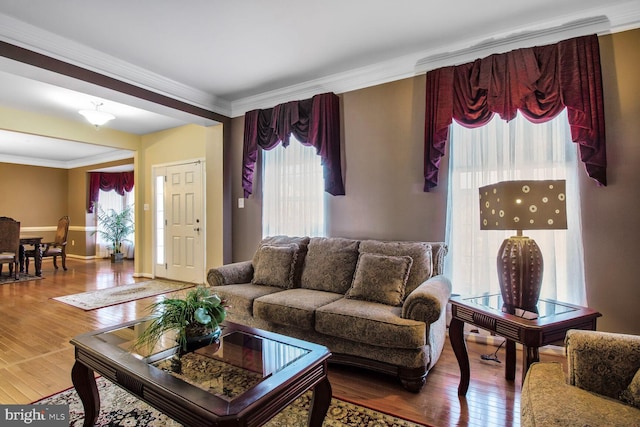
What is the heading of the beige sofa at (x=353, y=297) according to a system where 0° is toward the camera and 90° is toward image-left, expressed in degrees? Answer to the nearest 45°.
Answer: approximately 45°

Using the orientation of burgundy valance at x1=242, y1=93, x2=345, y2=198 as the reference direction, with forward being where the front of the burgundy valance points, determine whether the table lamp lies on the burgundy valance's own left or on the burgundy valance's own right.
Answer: on the burgundy valance's own left

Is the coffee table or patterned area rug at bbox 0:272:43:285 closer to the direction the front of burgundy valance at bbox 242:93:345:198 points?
the coffee table

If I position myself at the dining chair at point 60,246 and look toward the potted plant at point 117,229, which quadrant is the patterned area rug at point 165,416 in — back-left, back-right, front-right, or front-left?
back-right

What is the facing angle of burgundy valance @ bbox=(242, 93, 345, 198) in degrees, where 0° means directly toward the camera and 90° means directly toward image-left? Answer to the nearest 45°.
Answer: approximately 45°

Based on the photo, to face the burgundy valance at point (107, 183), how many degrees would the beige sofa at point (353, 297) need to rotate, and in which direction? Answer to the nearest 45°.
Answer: approximately 90° to its right

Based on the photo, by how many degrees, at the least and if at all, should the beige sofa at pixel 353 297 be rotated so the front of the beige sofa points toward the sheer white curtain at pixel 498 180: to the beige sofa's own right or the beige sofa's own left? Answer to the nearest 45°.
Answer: approximately 135° to the beige sofa's own left

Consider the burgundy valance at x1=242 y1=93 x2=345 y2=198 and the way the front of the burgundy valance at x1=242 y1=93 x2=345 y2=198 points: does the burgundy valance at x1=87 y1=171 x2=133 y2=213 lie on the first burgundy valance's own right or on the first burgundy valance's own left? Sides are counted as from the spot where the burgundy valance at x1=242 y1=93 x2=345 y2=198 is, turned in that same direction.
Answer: on the first burgundy valance's own right

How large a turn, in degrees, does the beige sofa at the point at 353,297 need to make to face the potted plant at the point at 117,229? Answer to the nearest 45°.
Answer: approximately 90° to its right
